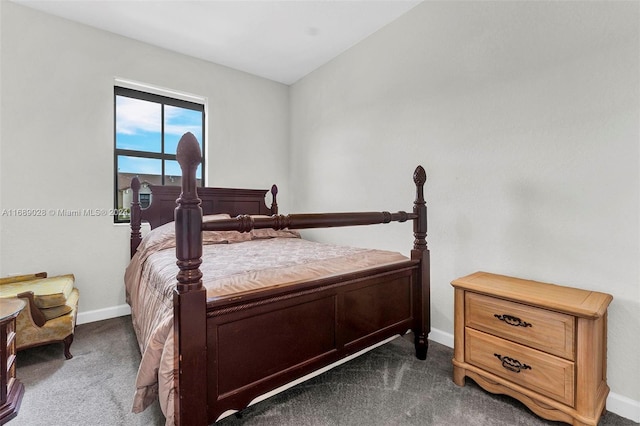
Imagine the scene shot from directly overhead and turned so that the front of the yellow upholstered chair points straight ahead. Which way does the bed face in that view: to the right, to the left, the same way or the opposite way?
to the right

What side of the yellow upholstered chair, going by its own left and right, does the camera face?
right

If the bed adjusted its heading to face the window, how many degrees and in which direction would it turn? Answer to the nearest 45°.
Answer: approximately 180°

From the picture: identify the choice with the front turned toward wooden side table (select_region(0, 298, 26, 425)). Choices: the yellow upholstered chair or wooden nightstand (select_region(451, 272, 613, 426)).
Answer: the wooden nightstand

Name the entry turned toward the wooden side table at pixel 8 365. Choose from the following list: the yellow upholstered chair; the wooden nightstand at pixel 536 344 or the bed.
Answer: the wooden nightstand

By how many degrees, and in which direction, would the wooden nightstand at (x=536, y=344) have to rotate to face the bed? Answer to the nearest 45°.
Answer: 0° — it already faces it

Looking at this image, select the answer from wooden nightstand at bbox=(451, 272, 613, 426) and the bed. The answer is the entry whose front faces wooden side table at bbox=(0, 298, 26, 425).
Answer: the wooden nightstand

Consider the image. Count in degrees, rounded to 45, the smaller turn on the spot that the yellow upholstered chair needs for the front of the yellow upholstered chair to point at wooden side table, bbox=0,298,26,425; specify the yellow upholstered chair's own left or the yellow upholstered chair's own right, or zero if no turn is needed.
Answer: approximately 90° to the yellow upholstered chair's own right

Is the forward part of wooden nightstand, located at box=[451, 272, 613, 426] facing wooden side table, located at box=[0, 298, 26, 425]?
yes

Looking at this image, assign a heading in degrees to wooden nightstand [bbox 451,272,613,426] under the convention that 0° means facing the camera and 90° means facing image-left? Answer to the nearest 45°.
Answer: approximately 45°
